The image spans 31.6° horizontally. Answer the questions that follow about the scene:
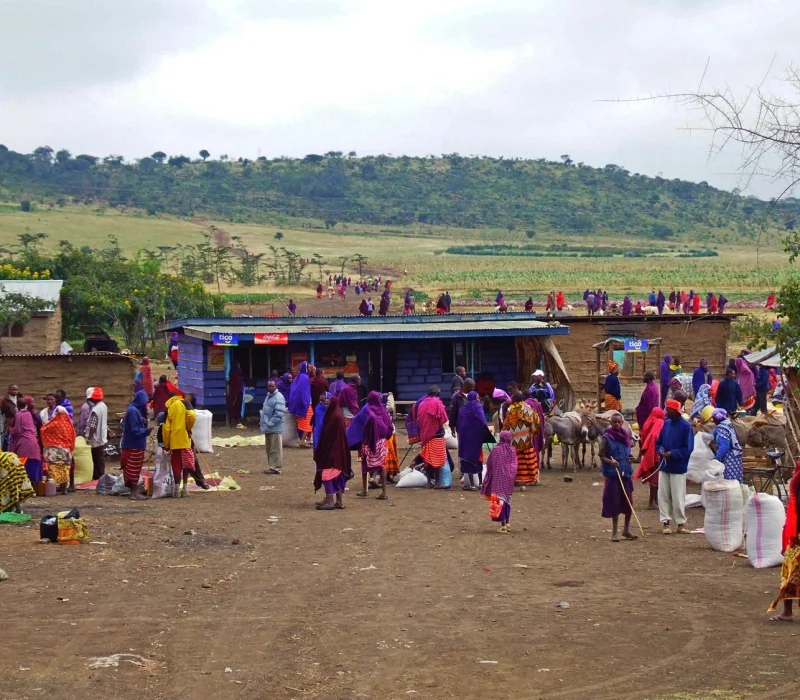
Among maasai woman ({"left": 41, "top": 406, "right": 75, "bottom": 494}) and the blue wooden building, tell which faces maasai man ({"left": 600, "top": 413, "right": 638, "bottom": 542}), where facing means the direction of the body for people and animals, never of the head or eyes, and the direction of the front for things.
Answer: the blue wooden building

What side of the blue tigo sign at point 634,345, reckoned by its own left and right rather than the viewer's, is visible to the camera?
front

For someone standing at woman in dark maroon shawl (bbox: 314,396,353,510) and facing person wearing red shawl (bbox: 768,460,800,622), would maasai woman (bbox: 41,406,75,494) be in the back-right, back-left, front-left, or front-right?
back-right

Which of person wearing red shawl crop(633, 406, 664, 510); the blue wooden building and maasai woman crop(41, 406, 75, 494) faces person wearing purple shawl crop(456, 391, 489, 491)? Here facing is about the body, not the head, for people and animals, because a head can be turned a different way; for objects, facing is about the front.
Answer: the blue wooden building

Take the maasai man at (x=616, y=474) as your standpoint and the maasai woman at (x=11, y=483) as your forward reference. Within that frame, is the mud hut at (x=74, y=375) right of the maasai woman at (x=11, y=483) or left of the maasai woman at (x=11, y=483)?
right

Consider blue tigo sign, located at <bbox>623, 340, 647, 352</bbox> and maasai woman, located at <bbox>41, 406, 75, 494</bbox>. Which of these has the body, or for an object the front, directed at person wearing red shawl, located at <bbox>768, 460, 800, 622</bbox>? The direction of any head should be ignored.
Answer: the blue tigo sign

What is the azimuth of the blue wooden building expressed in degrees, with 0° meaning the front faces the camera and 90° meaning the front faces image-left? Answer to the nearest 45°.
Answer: approximately 0°

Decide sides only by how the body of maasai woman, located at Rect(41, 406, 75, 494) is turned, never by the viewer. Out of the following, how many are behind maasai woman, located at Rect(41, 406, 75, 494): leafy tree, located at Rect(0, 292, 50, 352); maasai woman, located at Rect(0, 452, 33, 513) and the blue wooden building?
1

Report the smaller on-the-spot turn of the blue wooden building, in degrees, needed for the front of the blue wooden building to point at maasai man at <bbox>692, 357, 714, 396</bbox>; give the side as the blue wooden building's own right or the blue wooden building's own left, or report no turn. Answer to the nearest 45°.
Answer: approximately 45° to the blue wooden building's own left

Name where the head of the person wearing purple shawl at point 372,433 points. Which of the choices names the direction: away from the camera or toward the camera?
away from the camera

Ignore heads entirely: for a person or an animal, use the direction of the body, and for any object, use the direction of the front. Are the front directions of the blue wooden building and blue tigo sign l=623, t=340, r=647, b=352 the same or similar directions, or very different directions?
same or similar directions
